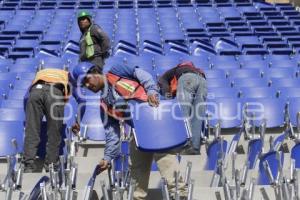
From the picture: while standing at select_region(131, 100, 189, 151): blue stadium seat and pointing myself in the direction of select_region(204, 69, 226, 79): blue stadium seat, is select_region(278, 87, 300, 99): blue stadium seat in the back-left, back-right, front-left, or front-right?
front-right

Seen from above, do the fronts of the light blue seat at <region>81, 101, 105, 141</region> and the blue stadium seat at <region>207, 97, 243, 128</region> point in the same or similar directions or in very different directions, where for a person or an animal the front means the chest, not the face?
same or similar directions

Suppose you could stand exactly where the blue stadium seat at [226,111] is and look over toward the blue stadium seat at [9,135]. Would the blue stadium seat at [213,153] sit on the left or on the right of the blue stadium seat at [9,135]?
left

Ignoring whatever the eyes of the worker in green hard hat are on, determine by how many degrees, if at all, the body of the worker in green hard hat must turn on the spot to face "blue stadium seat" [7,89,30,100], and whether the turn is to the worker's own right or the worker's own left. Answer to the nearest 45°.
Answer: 0° — they already face it

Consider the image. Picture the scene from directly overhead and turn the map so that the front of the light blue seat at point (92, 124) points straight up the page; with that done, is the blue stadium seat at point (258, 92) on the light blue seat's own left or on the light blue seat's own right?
on the light blue seat's own left

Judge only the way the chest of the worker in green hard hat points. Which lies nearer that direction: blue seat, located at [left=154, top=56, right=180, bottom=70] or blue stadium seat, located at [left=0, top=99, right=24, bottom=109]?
the blue stadium seat

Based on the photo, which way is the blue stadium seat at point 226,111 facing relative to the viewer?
toward the camera

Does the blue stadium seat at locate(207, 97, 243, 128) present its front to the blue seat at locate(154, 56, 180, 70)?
no

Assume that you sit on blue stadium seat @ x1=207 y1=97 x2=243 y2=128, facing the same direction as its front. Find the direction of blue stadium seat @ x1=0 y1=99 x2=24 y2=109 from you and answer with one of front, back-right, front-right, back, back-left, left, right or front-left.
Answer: right

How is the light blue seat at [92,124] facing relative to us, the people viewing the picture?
facing the viewer

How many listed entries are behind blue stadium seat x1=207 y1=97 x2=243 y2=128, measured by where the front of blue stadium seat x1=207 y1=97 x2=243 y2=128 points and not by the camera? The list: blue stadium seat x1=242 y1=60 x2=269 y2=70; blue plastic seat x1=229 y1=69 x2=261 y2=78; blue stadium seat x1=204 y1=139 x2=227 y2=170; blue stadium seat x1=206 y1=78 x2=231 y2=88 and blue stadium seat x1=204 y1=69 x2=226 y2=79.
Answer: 4

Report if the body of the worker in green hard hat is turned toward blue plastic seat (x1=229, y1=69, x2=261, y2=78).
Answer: no

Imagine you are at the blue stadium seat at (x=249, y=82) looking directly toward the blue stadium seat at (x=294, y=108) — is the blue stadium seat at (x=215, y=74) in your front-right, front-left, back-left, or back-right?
back-right

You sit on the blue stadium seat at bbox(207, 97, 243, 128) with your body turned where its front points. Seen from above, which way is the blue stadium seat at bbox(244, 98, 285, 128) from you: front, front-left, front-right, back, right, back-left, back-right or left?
left

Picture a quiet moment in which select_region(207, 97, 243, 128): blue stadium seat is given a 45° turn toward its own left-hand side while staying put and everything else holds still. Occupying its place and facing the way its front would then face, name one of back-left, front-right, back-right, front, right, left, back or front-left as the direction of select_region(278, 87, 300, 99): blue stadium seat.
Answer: left

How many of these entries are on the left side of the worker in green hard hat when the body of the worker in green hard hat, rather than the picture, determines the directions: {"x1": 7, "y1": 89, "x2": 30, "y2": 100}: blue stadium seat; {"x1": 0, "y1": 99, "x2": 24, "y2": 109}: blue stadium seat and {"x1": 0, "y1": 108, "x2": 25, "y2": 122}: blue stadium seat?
0

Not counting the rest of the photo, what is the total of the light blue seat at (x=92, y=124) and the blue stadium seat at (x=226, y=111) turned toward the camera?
2
